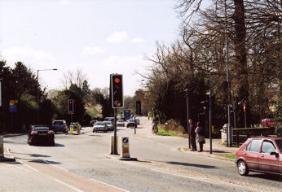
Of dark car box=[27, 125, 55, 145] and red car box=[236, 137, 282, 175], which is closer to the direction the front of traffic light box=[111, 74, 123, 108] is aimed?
the red car

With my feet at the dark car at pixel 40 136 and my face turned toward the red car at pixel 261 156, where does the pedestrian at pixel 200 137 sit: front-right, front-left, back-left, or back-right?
front-left

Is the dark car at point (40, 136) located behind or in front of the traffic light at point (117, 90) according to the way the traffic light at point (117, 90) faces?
behind

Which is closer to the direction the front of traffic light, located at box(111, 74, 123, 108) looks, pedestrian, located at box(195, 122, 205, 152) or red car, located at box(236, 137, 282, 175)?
the red car

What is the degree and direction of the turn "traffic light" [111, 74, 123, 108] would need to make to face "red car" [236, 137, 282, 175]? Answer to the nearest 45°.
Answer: approximately 45° to its left

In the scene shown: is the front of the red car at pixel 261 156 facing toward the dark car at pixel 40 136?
no

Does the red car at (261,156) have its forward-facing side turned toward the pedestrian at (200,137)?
no

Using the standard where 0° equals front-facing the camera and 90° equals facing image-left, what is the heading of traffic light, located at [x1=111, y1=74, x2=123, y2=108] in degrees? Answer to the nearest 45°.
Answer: approximately 0°
